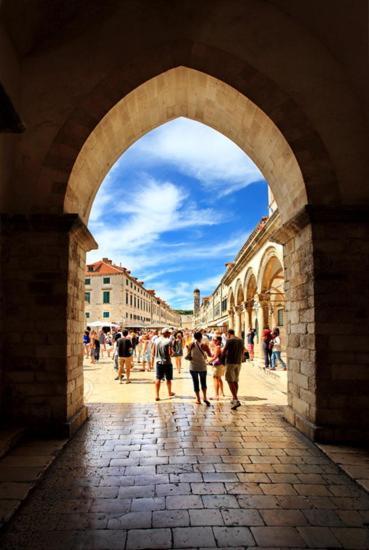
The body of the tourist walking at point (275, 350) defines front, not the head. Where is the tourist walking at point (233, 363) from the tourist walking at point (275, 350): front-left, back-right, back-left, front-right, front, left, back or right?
left
